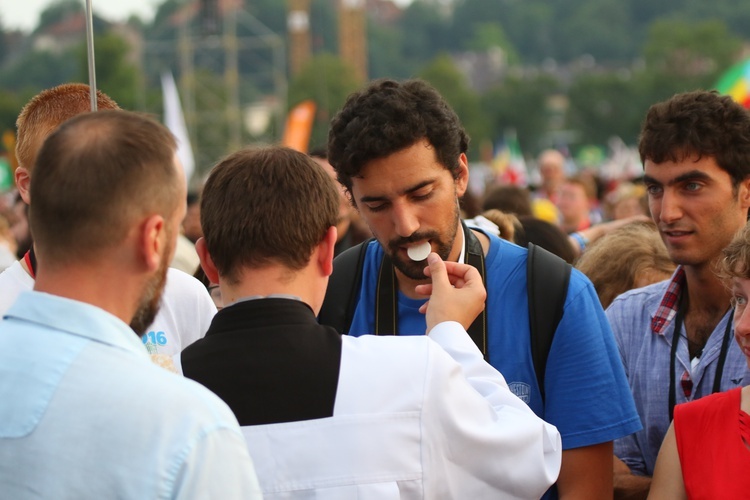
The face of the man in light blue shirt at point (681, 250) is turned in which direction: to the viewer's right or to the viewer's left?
to the viewer's left

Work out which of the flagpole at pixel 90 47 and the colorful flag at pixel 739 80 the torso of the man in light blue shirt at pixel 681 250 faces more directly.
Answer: the flagpole

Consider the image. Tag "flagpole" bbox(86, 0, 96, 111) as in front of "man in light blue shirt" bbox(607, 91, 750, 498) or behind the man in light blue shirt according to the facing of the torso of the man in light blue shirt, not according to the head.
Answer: in front

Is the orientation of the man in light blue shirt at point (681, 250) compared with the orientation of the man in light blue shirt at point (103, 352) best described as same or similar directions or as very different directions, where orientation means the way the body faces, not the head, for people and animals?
very different directions

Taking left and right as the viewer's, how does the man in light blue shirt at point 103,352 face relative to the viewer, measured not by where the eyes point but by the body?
facing away from the viewer and to the right of the viewer

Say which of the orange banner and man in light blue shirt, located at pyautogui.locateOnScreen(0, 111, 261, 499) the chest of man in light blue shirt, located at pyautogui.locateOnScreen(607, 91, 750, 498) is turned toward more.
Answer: the man in light blue shirt

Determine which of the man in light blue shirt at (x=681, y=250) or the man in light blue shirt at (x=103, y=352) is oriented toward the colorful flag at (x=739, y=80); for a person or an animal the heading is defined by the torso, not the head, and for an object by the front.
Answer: the man in light blue shirt at (x=103, y=352)

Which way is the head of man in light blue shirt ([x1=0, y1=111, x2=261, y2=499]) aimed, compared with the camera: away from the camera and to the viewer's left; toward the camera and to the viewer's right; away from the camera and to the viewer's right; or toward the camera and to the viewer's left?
away from the camera and to the viewer's right

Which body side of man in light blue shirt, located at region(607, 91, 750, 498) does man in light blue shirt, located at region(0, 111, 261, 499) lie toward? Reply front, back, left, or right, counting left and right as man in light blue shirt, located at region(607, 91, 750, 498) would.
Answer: front

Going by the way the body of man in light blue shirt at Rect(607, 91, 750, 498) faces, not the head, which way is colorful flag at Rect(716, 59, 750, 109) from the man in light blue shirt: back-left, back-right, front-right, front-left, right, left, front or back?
back-right
